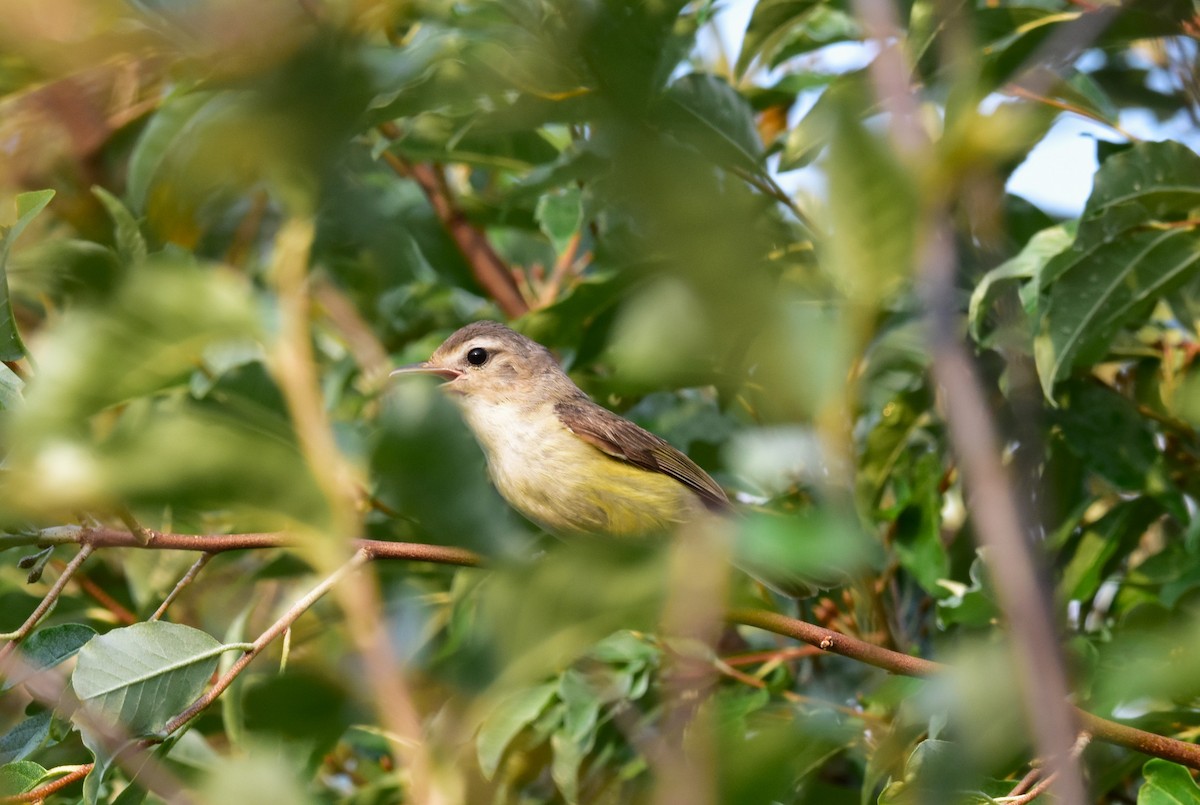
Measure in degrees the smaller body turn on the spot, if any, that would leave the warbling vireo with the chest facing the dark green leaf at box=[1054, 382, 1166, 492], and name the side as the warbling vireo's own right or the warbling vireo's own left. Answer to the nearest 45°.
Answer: approximately 135° to the warbling vireo's own left

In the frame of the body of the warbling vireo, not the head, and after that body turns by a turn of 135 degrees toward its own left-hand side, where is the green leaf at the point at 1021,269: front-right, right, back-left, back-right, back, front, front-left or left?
front

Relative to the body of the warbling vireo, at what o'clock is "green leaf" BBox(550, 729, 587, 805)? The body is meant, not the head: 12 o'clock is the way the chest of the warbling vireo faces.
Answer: The green leaf is roughly at 9 o'clock from the warbling vireo.

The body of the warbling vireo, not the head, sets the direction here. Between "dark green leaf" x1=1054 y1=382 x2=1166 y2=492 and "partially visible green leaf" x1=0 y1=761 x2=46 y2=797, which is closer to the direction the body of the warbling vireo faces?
the partially visible green leaf

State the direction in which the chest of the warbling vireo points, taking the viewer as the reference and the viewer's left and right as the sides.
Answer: facing to the left of the viewer
